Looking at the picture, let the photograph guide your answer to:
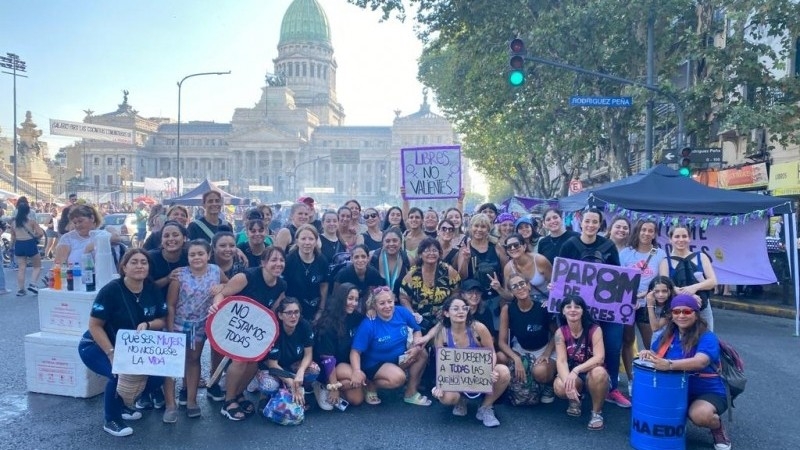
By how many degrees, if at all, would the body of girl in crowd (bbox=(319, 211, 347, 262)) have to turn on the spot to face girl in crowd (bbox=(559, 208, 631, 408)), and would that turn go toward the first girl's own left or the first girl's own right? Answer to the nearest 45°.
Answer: approximately 45° to the first girl's own left

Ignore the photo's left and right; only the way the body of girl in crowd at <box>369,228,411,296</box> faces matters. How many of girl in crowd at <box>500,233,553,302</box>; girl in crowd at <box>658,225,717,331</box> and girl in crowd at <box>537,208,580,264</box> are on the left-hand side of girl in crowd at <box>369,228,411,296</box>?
3

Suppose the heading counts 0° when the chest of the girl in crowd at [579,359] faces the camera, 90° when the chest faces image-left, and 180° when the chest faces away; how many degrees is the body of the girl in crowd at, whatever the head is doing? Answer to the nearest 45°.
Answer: approximately 0°

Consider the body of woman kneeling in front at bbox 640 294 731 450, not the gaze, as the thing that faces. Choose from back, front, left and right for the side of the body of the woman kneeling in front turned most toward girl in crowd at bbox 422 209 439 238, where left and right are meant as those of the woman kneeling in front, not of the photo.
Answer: right

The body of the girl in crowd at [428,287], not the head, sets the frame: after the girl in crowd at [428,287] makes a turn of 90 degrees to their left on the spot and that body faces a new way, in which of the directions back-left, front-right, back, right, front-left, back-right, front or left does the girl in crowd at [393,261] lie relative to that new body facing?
back-left

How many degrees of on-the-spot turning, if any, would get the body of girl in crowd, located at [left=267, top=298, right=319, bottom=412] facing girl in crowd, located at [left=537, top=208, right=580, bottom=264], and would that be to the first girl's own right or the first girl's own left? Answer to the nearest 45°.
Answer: approximately 90° to the first girl's own left

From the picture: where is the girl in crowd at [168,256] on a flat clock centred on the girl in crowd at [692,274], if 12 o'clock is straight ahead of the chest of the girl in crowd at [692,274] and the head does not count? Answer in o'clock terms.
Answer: the girl in crowd at [168,256] is roughly at 2 o'clock from the girl in crowd at [692,274].

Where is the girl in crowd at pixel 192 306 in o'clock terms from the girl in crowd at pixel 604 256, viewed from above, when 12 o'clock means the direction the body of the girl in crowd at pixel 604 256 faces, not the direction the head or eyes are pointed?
the girl in crowd at pixel 192 306 is roughly at 2 o'clock from the girl in crowd at pixel 604 256.

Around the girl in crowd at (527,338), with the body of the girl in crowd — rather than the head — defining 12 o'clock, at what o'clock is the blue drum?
The blue drum is roughly at 10 o'clock from the girl in crowd.
